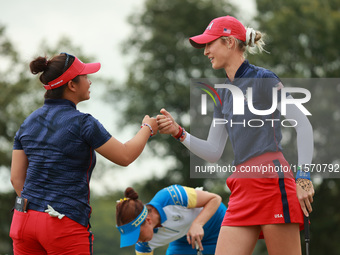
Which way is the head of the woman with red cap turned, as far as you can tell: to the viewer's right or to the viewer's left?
to the viewer's left

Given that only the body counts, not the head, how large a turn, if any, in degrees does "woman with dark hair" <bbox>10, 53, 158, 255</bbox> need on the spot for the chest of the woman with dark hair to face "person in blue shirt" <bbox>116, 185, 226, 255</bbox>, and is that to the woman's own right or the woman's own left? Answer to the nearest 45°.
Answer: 0° — they already face them

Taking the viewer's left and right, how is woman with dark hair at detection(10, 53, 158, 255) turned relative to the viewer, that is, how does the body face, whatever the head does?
facing away from the viewer and to the right of the viewer

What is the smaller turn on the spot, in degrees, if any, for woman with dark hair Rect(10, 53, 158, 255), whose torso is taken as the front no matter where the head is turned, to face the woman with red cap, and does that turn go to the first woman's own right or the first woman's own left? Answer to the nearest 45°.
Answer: approximately 45° to the first woman's own right
